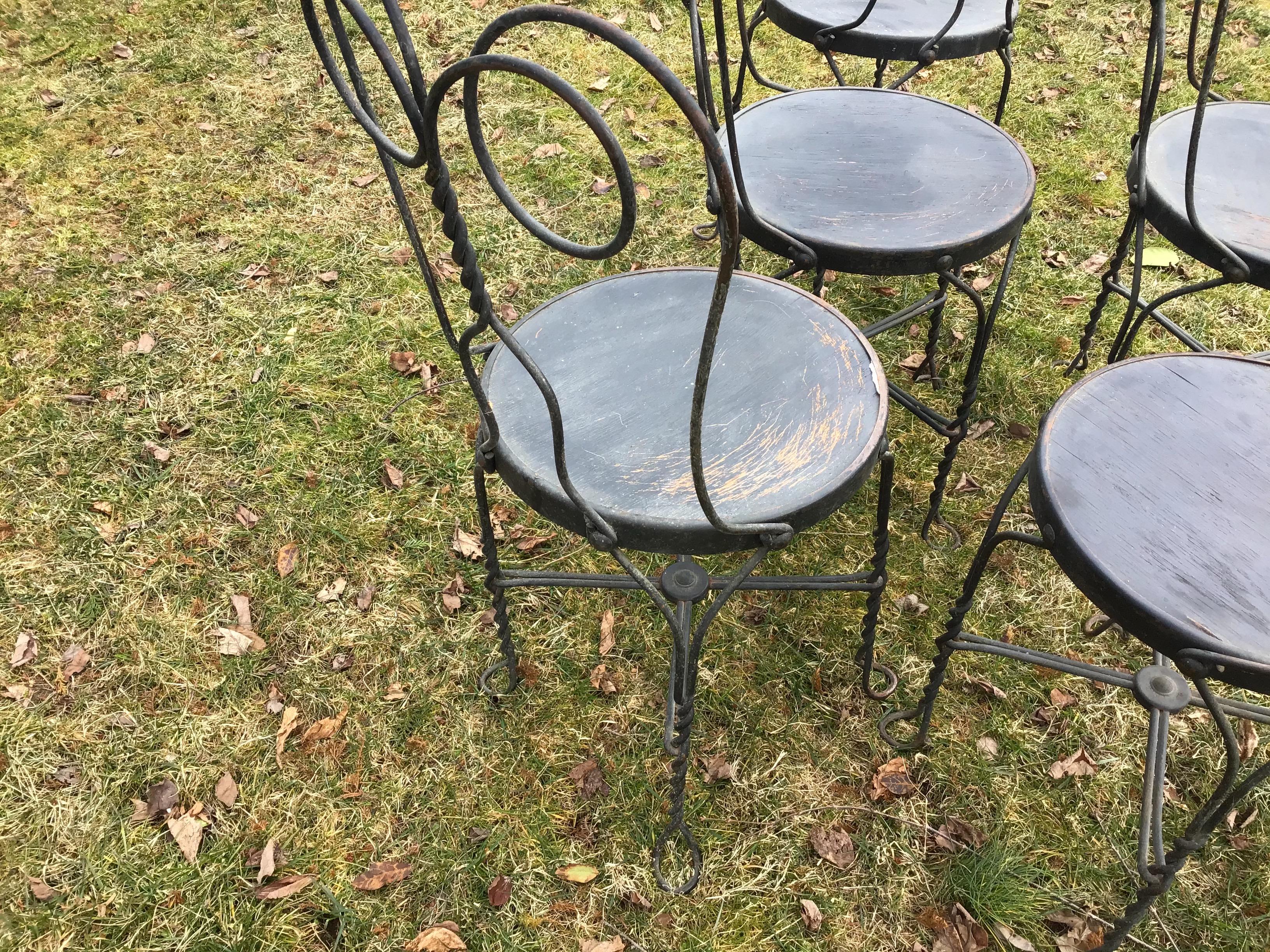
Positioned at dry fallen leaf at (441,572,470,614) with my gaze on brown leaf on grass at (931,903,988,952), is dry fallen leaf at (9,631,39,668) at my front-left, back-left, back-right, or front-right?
back-right

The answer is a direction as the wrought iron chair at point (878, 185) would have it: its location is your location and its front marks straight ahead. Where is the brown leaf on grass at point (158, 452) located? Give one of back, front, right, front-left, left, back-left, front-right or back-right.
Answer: back

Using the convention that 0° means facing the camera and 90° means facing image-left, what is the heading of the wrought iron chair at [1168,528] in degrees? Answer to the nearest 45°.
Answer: approximately 135°

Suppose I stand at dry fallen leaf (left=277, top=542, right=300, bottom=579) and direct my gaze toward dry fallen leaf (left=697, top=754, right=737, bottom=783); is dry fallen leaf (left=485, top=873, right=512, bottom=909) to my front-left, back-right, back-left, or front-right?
front-right

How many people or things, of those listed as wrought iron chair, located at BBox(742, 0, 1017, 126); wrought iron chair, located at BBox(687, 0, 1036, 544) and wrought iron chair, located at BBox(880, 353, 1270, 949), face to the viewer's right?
1

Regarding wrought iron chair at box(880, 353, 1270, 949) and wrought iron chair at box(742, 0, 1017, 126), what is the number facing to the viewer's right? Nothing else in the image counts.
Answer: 0

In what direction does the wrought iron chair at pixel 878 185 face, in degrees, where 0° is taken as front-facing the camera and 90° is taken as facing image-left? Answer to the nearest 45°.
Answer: approximately 270°

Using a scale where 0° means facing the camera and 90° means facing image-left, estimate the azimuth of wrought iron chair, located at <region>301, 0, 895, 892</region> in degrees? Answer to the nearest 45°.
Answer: approximately 225°

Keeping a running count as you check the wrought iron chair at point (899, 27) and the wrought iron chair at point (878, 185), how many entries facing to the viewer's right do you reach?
1

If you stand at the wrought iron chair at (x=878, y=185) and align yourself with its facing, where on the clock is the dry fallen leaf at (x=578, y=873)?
The dry fallen leaf is roughly at 4 o'clock from the wrought iron chair.
